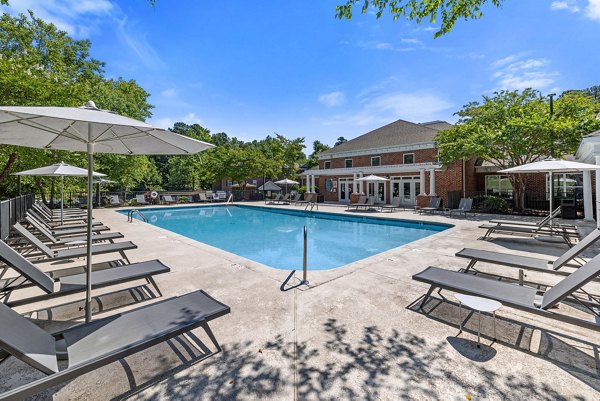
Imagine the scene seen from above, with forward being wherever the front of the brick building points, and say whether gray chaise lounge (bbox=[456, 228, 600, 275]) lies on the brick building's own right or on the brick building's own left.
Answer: on the brick building's own left

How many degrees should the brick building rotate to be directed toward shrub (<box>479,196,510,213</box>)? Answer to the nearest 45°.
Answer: approximately 90° to its left

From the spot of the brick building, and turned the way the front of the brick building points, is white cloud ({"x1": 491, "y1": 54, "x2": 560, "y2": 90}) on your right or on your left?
on your left

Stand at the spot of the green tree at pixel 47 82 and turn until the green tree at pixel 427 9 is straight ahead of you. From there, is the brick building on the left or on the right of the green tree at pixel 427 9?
left

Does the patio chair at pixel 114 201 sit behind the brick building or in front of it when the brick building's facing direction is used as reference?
in front

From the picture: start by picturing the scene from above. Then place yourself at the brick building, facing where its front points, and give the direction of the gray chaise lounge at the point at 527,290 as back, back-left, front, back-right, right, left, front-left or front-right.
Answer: front-left

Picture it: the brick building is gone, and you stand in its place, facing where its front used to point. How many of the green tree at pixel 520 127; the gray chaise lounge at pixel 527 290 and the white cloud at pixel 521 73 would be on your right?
0

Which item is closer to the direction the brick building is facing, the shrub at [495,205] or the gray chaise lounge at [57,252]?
the gray chaise lounge
